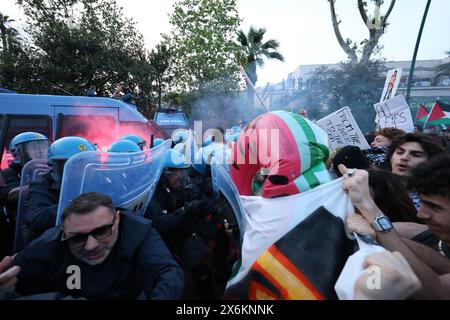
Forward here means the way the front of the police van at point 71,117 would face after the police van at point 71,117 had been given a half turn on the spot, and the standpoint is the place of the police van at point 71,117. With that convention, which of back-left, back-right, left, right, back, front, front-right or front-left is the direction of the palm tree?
back-right

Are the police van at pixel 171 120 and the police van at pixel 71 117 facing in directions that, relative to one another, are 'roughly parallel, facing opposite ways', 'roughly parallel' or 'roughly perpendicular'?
roughly perpendicular

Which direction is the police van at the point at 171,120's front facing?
toward the camera

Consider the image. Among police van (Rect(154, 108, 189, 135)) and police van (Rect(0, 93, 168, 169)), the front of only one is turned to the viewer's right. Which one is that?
police van (Rect(0, 93, 168, 169))

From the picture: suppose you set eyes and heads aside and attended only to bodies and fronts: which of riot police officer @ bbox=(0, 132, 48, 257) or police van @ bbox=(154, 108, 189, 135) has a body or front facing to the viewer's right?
the riot police officer

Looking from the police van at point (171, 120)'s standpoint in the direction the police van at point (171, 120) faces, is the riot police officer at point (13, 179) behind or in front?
in front

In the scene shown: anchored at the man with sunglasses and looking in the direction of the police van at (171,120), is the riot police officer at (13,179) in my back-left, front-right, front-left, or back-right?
front-left

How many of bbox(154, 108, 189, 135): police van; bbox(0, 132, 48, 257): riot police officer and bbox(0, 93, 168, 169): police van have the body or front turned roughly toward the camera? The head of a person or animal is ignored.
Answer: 1

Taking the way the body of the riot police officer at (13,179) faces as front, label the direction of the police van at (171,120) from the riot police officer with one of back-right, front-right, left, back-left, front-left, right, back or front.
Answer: front-left

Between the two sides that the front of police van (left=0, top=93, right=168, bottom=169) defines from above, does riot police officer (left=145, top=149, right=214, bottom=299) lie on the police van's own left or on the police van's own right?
on the police van's own right

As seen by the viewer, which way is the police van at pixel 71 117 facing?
to the viewer's right

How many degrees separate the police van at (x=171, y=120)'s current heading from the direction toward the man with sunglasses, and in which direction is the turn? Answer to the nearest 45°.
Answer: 0° — it already faces them

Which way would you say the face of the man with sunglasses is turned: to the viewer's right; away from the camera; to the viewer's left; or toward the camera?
toward the camera

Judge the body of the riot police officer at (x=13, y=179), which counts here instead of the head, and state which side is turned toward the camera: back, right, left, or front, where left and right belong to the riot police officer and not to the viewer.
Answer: right
